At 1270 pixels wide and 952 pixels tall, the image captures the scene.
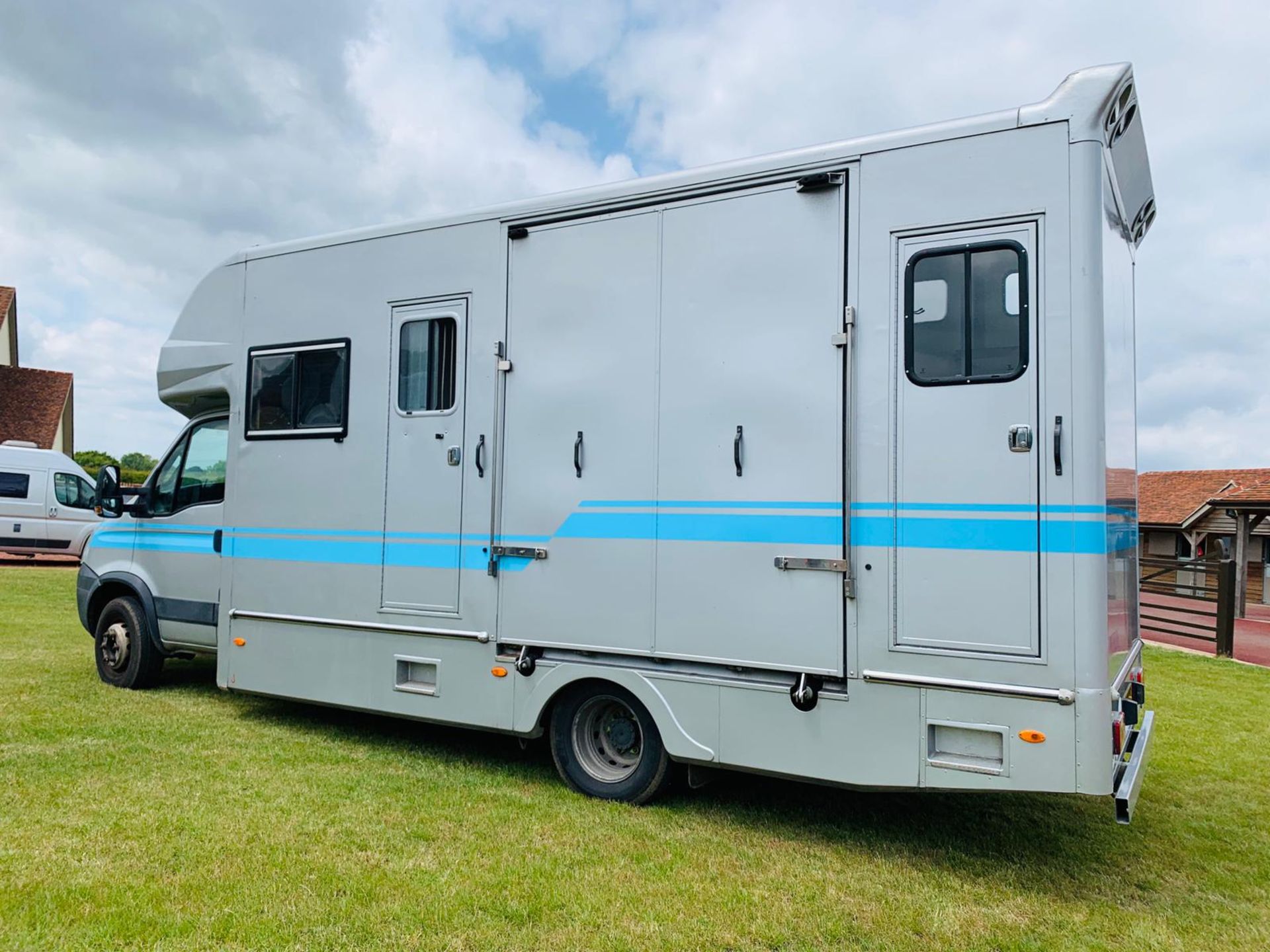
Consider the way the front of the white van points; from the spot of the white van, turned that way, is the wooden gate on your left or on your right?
on your right

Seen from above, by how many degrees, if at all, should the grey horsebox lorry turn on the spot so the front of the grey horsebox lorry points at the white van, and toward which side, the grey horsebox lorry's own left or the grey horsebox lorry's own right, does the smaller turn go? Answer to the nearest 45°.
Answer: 0° — it already faces it

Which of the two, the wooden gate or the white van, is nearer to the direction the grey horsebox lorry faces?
the white van

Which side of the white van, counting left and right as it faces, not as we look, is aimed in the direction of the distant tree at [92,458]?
left

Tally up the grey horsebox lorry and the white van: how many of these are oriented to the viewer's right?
1

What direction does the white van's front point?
to the viewer's right

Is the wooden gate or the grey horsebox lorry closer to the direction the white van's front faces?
the wooden gate

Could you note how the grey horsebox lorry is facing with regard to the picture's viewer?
facing away from the viewer and to the left of the viewer
